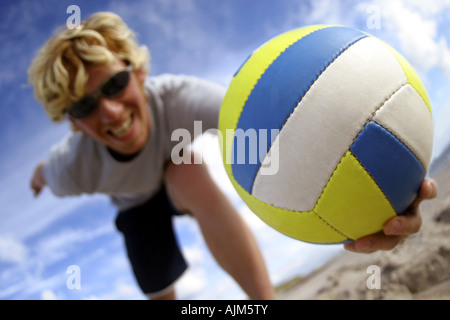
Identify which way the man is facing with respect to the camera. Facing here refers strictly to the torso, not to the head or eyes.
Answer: toward the camera

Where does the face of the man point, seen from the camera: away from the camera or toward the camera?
toward the camera
